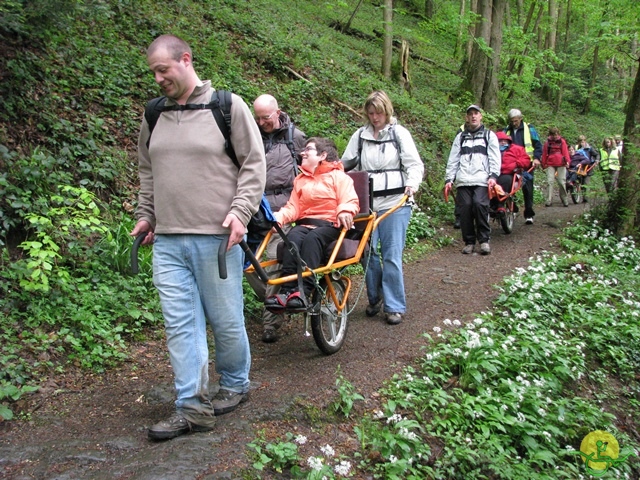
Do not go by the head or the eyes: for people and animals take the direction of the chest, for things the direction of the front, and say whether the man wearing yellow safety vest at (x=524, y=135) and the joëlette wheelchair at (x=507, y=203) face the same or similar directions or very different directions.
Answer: same or similar directions

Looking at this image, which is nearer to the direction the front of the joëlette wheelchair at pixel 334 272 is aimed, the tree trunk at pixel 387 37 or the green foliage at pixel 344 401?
the green foliage

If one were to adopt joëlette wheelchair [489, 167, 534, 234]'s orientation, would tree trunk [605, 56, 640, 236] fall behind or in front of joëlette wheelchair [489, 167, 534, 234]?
behind

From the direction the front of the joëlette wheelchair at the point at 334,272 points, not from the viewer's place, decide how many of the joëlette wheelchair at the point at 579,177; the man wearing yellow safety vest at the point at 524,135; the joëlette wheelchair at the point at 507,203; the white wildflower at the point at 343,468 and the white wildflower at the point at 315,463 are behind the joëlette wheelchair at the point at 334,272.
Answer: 3

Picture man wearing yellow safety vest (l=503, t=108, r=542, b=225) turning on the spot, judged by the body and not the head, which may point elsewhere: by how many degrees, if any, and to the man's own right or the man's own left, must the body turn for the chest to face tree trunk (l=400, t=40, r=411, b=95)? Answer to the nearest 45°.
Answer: approximately 90° to the man's own right

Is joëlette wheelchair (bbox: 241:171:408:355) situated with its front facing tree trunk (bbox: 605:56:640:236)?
no

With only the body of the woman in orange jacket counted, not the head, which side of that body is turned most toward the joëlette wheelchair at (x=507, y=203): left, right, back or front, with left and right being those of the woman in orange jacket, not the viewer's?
back

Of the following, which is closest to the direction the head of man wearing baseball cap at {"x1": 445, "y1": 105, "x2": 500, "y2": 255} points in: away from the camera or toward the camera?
toward the camera

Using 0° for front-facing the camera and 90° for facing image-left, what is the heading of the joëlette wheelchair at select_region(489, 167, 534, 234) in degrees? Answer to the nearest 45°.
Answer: approximately 45°

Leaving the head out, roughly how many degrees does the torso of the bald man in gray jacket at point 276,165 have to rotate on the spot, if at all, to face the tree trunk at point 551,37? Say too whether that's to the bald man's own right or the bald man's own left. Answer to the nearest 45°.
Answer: approximately 180°

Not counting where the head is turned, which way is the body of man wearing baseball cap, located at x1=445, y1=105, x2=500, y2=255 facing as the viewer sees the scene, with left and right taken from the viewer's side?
facing the viewer

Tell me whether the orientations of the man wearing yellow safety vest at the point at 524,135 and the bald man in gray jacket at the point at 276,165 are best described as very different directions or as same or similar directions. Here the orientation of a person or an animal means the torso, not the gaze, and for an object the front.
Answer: same or similar directions

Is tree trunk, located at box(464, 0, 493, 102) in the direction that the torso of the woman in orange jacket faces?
no

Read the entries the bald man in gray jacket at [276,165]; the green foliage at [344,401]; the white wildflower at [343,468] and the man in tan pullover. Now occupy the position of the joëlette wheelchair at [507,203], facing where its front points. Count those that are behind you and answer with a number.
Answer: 0

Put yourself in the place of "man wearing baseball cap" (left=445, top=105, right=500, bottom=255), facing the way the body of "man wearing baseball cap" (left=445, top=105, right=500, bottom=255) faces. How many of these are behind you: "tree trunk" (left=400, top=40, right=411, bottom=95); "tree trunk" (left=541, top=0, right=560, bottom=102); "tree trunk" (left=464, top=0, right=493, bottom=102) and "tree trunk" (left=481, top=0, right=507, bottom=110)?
4

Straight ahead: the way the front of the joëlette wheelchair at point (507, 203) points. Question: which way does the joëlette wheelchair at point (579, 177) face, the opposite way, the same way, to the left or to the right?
the same way

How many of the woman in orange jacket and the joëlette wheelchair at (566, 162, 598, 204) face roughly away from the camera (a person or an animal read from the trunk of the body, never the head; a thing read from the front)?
0

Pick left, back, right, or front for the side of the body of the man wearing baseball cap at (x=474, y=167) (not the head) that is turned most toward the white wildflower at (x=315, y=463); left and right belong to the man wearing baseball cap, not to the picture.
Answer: front

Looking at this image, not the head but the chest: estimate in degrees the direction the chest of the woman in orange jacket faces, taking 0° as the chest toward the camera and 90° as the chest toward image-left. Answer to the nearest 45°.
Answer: approximately 45°

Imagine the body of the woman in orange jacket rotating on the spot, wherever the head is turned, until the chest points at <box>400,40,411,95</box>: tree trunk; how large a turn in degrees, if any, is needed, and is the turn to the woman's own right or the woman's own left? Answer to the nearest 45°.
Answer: approximately 135° to the woman's own right
